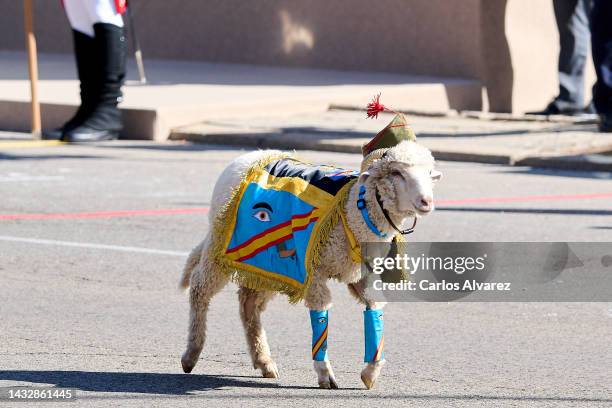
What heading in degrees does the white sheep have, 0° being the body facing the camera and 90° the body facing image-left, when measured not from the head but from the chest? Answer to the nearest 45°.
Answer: approximately 315°
